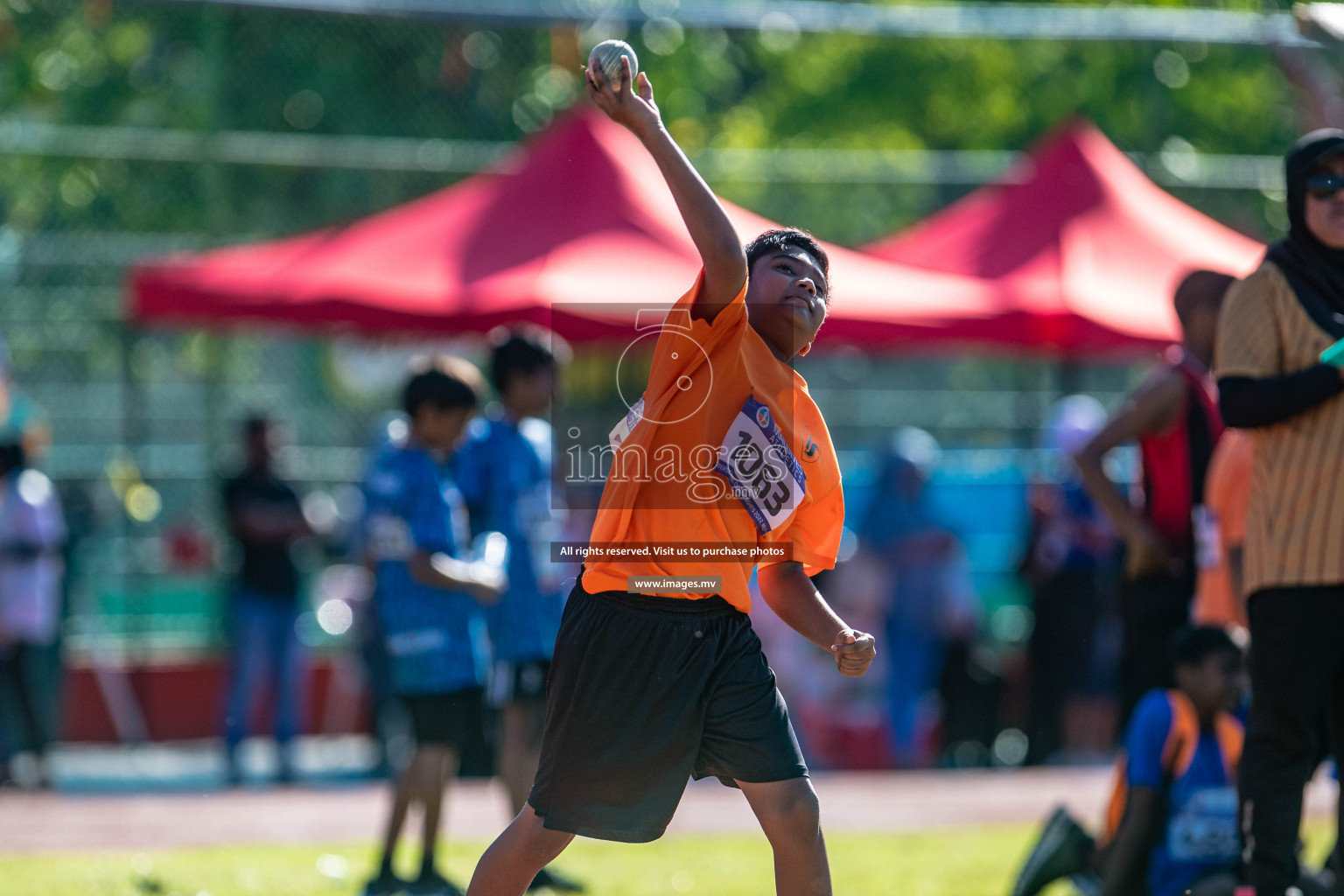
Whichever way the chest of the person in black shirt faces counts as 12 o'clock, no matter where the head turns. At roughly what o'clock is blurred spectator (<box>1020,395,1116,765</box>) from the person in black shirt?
The blurred spectator is roughly at 9 o'clock from the person in black shirt.

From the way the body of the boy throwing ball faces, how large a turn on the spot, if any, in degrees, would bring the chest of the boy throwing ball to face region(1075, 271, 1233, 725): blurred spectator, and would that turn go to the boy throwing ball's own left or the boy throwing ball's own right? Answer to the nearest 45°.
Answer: approximately 90° to the boy throwing ball's own left

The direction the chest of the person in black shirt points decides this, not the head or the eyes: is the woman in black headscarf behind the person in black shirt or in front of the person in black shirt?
in front

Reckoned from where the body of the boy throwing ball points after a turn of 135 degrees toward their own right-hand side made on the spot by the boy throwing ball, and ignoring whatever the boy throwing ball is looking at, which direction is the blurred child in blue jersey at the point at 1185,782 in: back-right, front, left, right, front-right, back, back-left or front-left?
back-right

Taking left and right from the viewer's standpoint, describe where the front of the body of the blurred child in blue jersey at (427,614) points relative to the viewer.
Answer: facing to the right of the viewer

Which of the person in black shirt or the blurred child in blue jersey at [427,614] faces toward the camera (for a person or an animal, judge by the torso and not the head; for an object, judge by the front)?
the person in black shirt

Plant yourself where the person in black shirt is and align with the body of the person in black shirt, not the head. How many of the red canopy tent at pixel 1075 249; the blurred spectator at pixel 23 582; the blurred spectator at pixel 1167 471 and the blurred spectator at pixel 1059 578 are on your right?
1

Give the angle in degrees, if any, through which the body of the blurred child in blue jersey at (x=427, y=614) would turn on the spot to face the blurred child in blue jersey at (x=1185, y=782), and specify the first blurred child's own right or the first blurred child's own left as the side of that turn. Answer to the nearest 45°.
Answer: approximately 45° to the first blurred child's own right

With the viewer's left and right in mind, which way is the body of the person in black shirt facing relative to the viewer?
facing the viewer

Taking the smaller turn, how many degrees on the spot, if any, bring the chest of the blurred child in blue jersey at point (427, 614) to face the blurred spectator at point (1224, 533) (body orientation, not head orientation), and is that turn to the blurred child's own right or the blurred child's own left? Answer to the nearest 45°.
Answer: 0° — they already face them

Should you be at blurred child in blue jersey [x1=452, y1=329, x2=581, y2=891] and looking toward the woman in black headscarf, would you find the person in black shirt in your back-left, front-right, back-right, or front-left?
back-left

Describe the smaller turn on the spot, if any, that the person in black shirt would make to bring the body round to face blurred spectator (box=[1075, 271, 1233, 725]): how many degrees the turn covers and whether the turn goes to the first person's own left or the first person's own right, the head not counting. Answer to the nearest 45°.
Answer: approximately 45° to the first person's own left

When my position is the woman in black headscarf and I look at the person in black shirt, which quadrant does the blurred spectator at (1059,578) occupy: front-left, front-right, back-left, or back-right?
front-right

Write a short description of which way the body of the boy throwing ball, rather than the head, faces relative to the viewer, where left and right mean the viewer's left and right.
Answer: facing the viewer and to the right of the viewer

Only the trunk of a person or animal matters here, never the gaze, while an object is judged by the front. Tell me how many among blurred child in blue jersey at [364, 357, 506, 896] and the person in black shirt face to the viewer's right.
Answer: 1
